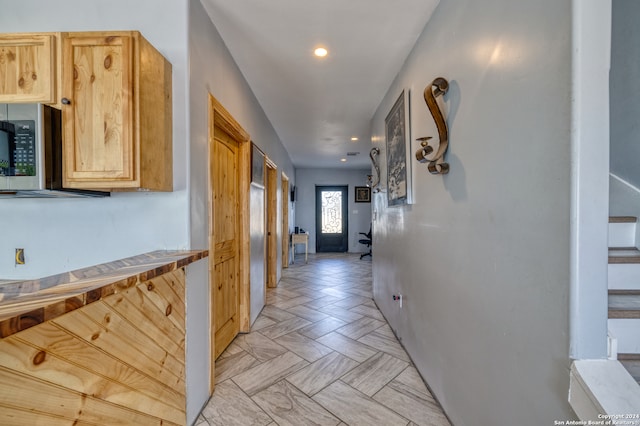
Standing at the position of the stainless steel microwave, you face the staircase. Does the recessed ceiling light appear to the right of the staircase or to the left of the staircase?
left

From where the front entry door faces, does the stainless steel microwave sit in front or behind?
in front

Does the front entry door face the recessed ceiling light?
yes

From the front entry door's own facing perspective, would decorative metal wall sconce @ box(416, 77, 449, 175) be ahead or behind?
ahead

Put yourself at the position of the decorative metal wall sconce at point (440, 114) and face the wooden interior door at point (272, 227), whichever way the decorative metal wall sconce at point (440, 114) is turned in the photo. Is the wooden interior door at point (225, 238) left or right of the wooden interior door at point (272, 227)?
left

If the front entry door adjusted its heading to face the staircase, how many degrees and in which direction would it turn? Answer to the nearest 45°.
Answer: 0° — it already faces it

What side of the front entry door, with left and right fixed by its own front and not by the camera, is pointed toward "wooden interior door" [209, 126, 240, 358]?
front

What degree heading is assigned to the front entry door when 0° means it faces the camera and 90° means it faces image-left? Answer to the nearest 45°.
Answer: approximately 0°

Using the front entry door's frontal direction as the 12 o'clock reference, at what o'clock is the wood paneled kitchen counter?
The wood paneled kitchen counter is roughly at 12 o'clock from the front entry door.
